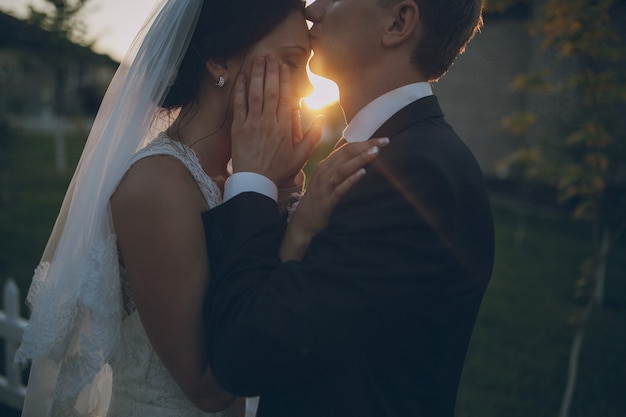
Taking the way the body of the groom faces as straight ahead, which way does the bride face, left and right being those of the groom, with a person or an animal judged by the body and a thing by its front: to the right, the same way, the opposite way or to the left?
the opposite way

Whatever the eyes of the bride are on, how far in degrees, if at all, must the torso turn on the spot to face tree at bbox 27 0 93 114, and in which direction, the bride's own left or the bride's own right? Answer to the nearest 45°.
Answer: approximately 90° to the bride's own left

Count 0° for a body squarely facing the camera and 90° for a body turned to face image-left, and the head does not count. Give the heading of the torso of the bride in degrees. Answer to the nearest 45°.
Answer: approximately 270°

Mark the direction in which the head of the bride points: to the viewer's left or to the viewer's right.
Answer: to the viewer's right

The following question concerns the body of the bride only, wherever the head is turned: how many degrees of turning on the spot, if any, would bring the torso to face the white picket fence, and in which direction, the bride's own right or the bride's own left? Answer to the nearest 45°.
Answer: approximately 135° to the bride's own left

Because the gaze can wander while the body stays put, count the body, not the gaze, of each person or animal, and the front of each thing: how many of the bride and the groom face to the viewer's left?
1

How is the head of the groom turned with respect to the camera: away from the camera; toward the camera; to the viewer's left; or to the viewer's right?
to the viewer's left

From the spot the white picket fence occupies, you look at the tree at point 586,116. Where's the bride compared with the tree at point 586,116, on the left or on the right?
right

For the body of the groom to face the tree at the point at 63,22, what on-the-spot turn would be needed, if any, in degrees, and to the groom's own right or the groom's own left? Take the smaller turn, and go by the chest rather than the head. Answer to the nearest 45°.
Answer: approximately 45° to the groom's own right

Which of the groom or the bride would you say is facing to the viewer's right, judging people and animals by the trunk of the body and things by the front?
the bride

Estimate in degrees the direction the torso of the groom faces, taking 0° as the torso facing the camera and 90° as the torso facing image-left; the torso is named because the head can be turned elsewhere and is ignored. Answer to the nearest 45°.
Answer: approximately 90°
